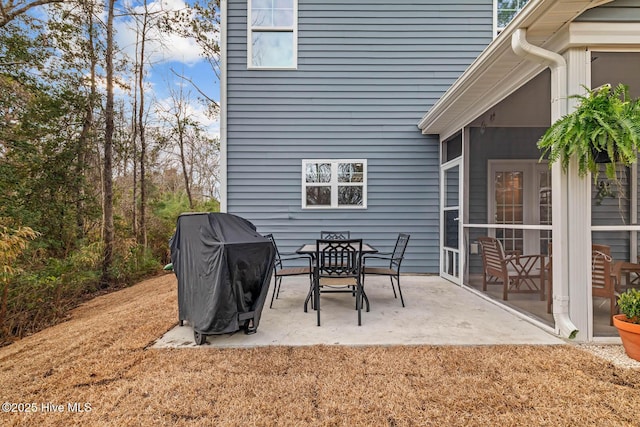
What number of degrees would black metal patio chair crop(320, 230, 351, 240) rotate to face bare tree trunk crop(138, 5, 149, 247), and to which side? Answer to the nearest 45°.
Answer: approximately 135° to its right

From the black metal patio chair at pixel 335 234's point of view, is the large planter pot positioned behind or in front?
in front

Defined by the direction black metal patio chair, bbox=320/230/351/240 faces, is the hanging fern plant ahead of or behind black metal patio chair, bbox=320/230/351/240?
ahead

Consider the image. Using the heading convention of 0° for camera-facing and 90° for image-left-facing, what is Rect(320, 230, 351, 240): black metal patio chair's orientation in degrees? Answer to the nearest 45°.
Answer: approximately 0°

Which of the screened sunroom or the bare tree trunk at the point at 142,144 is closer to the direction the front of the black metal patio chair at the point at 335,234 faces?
the screened sunroom
